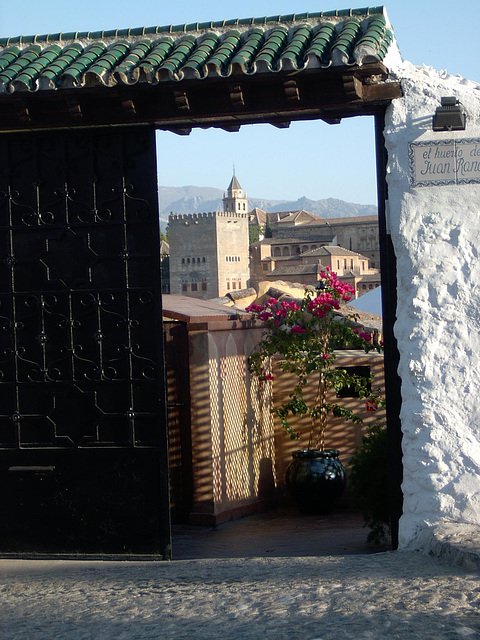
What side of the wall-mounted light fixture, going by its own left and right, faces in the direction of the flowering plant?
back

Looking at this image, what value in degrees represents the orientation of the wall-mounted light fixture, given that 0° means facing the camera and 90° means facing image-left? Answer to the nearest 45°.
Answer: approximately 0°

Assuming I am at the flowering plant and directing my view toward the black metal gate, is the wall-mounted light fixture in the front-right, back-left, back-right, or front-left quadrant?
front-left

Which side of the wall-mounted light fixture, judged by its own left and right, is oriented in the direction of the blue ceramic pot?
back

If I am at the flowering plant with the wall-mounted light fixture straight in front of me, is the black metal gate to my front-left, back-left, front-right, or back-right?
front-right

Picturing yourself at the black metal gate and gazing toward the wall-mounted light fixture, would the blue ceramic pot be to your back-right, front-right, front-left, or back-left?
front-left

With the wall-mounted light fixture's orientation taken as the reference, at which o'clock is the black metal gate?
The black metal gate is roughly at 3 o'clock from the wall-mounted light fixture.
